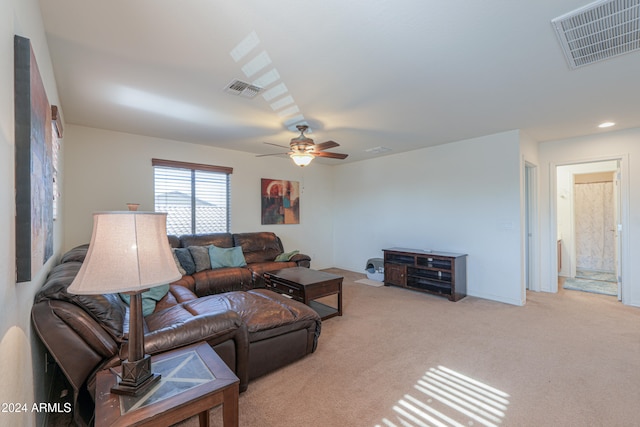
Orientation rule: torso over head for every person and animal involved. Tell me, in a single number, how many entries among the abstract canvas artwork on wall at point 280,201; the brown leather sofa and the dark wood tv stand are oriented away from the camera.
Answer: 0

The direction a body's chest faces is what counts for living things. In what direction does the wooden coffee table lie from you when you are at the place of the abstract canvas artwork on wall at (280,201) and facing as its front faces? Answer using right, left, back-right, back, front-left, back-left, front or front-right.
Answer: front-right

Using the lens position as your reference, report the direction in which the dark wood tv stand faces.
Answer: facing the viewer and to the left of the viewer

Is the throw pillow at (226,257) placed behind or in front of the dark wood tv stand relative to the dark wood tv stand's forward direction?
in front

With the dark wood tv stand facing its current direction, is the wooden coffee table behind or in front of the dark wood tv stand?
in front

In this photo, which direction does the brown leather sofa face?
toward the camera

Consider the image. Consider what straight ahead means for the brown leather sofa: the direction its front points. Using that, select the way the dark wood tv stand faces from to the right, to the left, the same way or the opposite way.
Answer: to the right

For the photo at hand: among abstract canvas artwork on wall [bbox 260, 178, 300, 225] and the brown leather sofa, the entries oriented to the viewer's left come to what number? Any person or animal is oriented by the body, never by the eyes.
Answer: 0

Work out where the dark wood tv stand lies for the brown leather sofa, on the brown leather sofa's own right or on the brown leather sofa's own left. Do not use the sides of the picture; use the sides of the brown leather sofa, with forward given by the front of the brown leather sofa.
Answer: on the brown leather sofa's own left
